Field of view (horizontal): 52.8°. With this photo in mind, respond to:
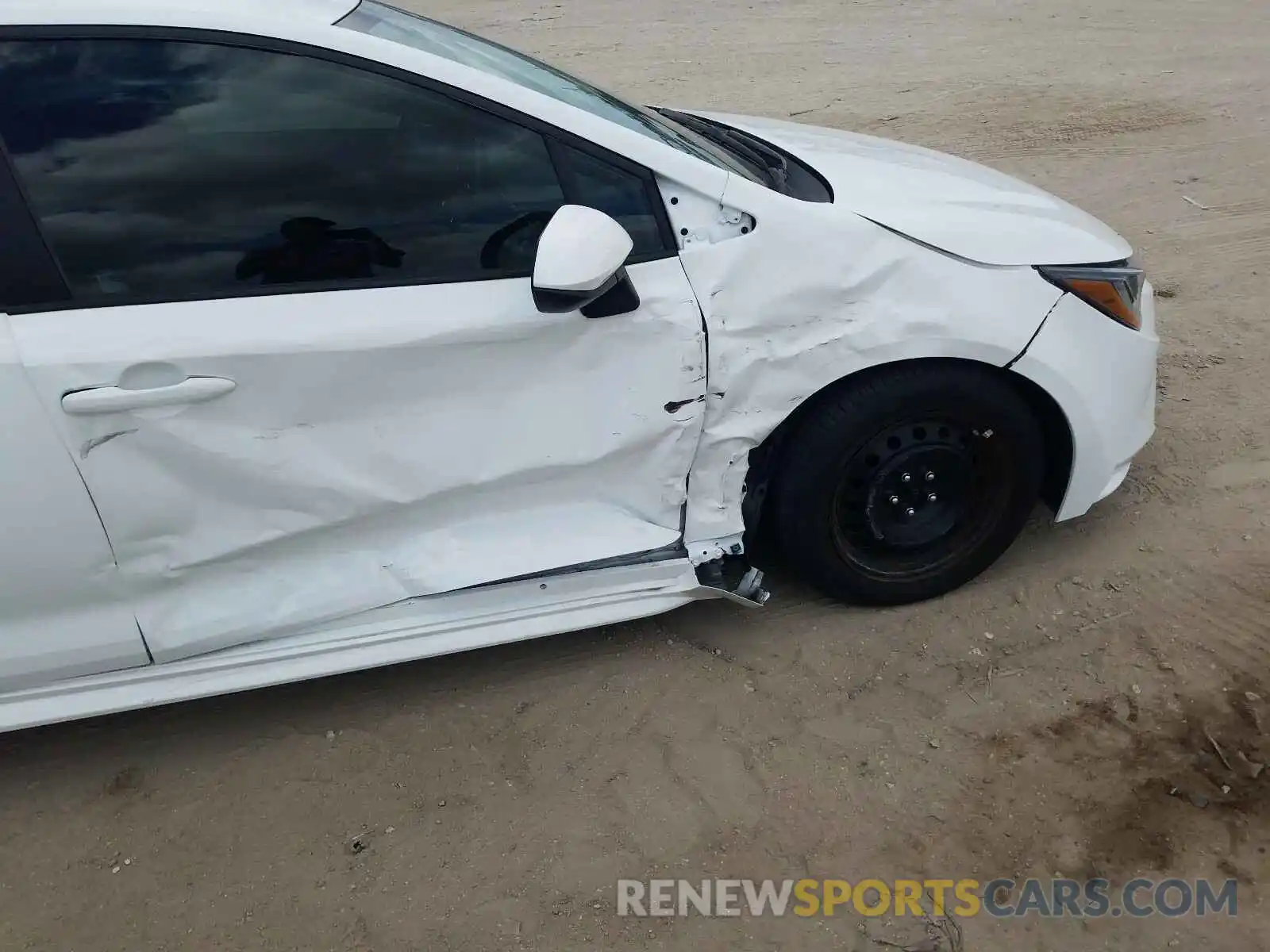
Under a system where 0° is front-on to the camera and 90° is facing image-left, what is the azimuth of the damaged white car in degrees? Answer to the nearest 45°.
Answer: approximately 270°
